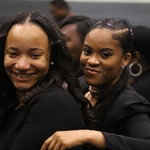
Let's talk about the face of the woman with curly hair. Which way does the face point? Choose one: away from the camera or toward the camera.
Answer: toward the camera

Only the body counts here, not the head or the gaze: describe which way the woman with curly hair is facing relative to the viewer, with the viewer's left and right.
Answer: facing the viewer and to the left of the viewer

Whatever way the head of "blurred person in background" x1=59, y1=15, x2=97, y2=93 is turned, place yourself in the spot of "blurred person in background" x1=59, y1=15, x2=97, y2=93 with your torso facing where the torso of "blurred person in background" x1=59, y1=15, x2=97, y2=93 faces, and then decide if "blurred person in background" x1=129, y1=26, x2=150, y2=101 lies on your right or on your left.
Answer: on your left

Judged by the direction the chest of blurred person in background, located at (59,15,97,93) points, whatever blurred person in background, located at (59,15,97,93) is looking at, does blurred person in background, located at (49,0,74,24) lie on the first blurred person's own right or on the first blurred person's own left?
on the first blurred person's own right

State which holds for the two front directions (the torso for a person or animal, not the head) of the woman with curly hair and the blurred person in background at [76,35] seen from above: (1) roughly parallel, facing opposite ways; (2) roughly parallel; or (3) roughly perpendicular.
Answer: roughly parallel

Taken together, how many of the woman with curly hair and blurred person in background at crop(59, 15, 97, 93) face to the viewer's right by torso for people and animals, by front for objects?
0

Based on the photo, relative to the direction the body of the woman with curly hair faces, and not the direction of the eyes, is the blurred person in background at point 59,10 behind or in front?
behind

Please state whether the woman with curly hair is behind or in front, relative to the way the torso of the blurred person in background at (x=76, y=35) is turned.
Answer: in front

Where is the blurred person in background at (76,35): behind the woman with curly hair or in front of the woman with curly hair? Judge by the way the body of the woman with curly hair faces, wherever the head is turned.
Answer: behind
